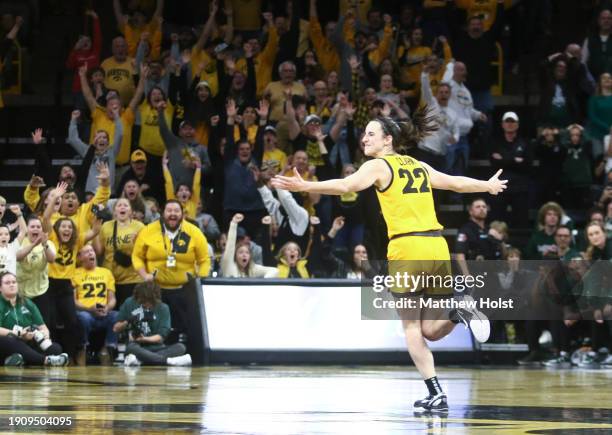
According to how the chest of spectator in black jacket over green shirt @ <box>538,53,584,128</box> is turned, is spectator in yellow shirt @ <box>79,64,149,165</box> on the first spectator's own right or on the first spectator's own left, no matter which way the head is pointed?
on the first spectator's own right

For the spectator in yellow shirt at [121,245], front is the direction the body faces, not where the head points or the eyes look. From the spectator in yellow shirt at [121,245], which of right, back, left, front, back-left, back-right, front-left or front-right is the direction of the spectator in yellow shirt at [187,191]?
back-left

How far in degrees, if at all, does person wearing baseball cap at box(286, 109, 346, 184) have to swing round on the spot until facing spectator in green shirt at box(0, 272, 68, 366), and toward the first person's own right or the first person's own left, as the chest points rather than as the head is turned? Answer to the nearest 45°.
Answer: approximately 45° to the first person's own right

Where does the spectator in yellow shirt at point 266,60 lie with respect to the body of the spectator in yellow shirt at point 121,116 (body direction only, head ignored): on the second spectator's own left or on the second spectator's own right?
on the second spectator's own left

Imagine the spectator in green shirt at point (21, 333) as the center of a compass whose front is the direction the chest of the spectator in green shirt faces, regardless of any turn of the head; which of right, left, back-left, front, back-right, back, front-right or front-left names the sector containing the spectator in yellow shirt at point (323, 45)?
left

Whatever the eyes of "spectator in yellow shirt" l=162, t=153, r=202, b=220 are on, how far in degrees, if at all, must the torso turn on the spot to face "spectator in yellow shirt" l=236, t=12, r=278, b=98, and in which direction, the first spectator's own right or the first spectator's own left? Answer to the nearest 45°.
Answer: approximately 135° to the first spectator's own left

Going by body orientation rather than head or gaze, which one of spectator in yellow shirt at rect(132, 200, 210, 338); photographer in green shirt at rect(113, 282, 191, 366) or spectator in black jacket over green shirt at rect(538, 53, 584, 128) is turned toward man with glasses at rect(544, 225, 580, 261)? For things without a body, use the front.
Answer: the spectator in black jacket over green shirt

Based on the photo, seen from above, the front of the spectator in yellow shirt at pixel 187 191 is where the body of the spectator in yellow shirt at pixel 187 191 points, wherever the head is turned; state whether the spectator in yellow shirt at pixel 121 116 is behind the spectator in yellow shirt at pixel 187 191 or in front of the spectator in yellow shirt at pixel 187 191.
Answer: behind

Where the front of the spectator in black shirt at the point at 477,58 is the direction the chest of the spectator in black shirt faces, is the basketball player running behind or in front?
in front

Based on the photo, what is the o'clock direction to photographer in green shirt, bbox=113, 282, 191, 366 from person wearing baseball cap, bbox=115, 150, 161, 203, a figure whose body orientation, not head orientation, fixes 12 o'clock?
The photographer in green shirt is roughly at 12 o'clock from the person wearing baseball cap.
